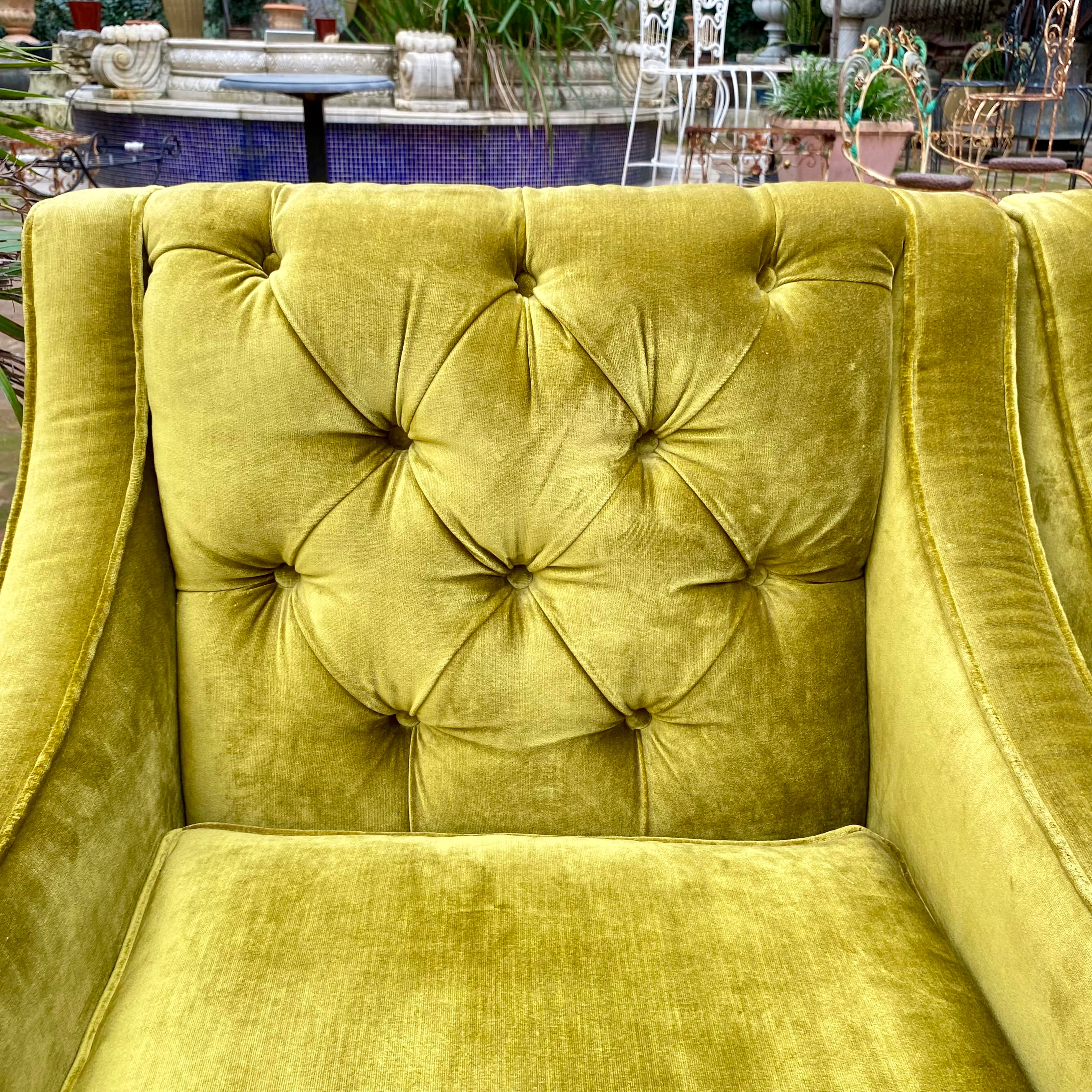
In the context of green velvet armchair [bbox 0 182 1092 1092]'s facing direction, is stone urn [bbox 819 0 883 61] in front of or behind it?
behind

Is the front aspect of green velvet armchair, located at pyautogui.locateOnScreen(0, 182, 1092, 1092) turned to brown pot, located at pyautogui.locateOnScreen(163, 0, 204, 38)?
no

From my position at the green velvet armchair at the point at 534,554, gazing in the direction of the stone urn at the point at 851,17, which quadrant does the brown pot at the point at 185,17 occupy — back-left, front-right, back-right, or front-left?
front-left

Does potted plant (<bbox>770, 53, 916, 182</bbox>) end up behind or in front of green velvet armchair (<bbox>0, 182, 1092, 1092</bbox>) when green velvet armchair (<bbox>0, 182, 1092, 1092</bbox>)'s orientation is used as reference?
behind

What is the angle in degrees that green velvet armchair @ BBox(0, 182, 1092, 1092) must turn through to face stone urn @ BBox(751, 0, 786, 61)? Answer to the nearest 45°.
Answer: approximately 180°

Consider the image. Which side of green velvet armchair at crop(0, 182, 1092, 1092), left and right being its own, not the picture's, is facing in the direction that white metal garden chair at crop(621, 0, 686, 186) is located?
back

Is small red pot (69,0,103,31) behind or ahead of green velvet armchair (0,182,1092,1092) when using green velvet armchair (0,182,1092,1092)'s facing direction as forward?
behind

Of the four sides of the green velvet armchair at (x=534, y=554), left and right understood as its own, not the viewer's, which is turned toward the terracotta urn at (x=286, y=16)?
back

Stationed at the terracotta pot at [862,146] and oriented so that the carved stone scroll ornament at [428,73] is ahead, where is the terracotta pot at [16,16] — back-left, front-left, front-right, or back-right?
front-right

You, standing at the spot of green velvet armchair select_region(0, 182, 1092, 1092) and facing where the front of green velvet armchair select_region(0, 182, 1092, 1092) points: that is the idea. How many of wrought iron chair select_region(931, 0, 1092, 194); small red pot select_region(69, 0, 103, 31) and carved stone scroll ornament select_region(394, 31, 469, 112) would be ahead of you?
0

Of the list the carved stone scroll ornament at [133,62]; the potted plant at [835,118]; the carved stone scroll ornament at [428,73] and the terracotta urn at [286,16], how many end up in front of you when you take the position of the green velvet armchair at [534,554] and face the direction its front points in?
0

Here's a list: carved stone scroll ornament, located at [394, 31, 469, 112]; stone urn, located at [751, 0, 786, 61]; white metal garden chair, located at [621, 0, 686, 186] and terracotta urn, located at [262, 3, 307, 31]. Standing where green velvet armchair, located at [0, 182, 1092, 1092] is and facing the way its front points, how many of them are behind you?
4

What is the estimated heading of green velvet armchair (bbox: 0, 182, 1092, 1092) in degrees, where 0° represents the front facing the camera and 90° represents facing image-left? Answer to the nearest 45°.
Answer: approximately 0°

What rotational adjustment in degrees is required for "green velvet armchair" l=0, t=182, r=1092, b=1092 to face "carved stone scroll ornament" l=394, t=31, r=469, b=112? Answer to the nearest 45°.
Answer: approximately 180°

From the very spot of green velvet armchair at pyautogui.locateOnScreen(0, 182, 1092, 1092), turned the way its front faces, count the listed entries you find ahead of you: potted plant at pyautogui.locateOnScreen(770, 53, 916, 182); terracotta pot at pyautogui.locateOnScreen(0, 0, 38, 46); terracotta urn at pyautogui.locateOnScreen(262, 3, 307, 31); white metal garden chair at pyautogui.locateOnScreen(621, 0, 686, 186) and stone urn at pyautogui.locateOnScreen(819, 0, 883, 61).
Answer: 0
